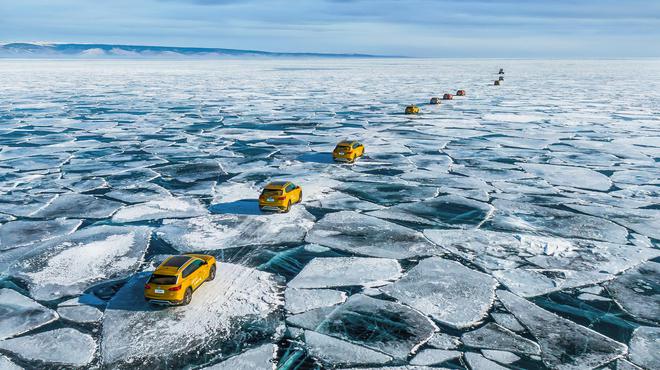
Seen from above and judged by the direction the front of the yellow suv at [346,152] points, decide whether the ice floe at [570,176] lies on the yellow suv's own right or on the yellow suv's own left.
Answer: on the yellow suv's own right

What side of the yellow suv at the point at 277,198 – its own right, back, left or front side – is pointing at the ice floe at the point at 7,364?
back

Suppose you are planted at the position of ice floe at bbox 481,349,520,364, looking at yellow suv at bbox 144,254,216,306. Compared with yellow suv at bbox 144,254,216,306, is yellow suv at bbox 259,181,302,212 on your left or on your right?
right

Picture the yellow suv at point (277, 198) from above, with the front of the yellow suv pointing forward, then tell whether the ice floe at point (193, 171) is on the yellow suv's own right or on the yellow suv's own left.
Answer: on the yellow suv's own left

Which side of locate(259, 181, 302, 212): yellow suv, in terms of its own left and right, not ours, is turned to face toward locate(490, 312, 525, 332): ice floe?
right

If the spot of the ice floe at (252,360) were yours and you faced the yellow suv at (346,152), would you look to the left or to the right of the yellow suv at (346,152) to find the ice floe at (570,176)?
right

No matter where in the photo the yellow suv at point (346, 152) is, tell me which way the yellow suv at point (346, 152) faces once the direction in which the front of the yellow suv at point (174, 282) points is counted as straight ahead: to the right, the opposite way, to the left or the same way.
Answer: the same way

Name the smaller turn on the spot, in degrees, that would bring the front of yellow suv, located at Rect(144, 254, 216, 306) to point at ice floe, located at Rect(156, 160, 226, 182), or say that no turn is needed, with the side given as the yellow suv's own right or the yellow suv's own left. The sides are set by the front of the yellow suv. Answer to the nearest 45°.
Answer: approximately 45° to the yellow suv's own left

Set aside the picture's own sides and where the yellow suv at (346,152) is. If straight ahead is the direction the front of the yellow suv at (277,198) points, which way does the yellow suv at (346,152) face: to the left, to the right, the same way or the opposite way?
the same way

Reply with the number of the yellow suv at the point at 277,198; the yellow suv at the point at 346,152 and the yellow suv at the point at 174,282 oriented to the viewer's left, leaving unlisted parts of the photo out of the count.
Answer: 0

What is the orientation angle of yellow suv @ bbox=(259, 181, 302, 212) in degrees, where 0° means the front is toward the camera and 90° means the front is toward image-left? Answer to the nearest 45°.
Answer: approximately 225°

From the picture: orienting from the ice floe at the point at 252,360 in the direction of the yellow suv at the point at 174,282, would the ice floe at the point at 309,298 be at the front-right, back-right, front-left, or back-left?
front-right

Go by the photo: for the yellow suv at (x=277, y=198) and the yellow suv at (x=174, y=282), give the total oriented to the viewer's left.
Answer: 0

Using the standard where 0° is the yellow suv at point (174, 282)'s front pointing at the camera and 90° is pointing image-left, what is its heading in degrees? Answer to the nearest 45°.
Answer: approximately 225°

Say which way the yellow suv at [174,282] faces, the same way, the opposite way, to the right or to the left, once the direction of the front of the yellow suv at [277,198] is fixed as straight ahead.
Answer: the same way
